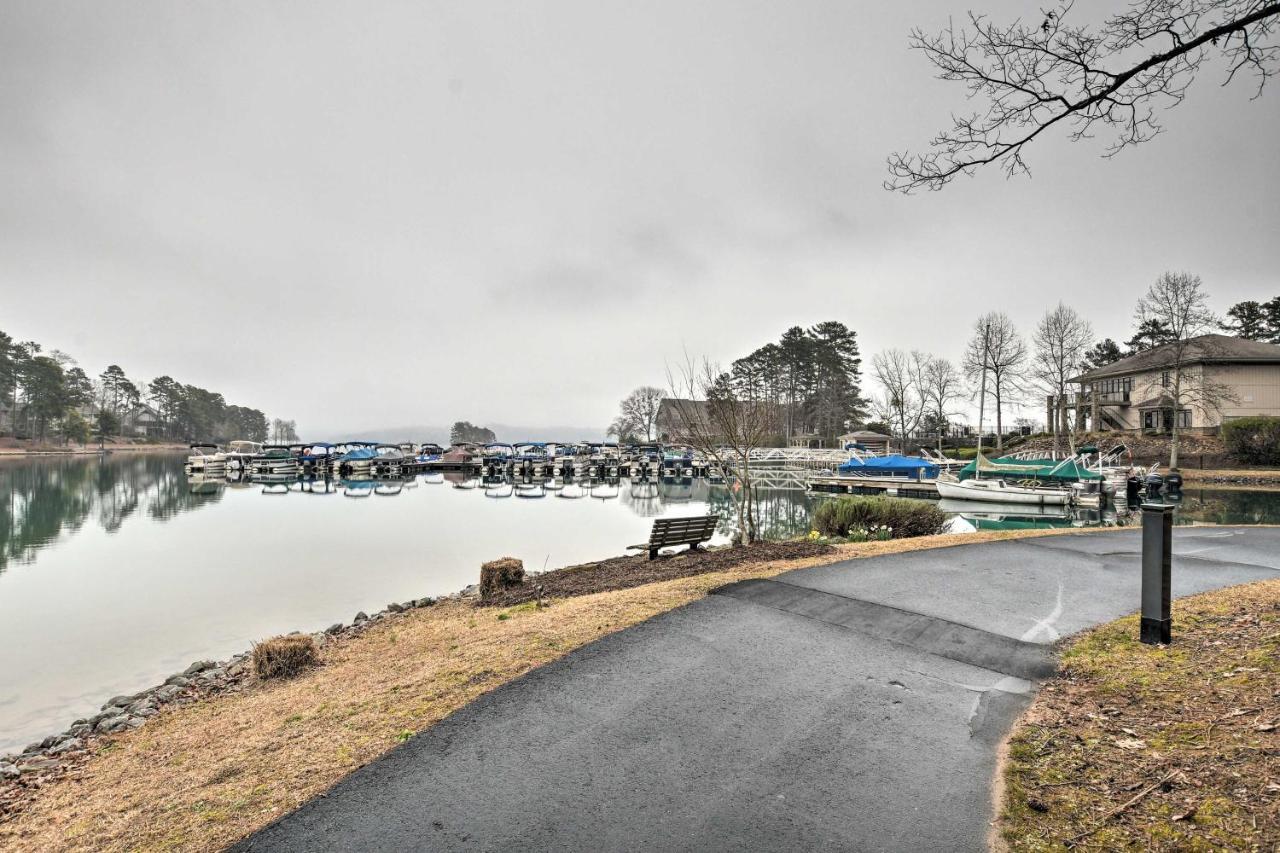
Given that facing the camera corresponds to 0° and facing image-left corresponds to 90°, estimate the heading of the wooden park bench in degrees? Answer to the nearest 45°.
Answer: approximately 135°

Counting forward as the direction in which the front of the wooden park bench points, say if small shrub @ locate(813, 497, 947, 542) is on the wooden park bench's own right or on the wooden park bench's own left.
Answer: on the wooden park bench's own right

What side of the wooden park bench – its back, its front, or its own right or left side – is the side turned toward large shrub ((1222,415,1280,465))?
right

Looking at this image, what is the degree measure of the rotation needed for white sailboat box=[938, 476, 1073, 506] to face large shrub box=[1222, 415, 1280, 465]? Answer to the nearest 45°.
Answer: approximately 135° to its right

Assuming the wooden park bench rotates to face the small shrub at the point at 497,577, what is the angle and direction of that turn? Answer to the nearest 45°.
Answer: approximately 45° to its left

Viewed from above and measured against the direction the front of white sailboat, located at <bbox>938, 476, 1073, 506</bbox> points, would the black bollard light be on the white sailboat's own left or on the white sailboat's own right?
on the white sailboat's own left

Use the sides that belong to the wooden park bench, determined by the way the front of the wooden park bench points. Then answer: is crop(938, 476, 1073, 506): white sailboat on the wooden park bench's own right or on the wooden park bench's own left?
on the wooden park bench's own right

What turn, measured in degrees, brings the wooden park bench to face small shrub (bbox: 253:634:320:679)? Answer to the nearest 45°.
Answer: approximately 90° to its left

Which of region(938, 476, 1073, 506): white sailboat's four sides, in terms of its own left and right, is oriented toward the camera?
left
